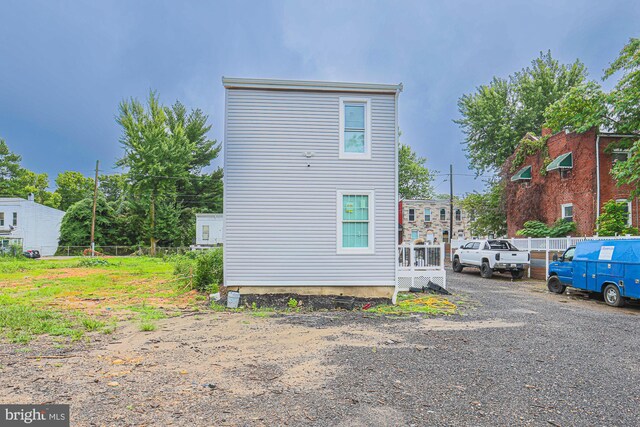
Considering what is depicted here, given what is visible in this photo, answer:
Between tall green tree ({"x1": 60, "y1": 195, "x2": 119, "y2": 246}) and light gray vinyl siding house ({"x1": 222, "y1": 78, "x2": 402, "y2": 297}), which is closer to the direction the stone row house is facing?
the light gray vinyl siding house

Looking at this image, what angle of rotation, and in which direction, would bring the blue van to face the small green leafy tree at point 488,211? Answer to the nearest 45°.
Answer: approximately 45° to its right

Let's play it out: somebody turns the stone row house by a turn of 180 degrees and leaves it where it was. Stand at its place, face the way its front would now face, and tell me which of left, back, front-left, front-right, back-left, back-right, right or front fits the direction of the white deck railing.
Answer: back

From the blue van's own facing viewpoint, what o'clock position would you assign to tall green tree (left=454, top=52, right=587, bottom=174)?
The tall green tree is roughly at 1 o'clock from the blue van.

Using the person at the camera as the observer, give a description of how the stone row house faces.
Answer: facing the viewer

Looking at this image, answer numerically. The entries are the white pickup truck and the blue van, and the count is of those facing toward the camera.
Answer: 0

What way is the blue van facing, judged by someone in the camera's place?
facing away from the viewer and to the left of the viewer
